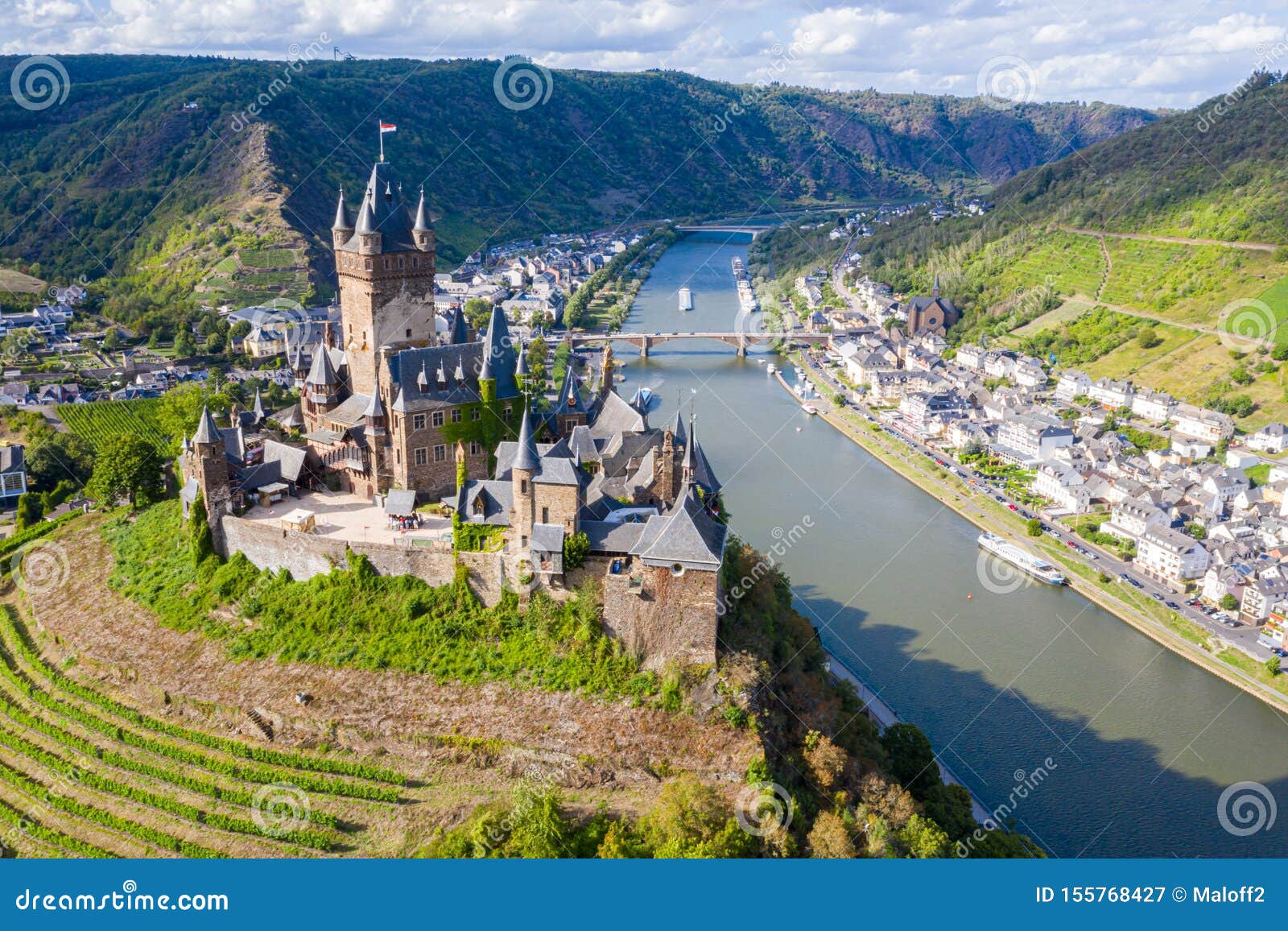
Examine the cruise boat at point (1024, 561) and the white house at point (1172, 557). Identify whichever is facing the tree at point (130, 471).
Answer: the white house

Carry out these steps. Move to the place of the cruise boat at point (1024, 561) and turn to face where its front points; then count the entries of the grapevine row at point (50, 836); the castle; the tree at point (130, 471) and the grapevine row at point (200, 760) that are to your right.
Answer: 4

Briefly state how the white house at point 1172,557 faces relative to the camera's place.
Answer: facing the viewer and to the left of the viewer

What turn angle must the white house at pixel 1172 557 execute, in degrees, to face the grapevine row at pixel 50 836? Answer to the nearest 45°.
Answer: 0° — it already faces it

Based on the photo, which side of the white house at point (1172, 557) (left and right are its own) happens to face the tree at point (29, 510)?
front

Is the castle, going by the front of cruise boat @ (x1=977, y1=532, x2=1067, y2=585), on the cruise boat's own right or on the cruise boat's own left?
on the cruise boat's own right

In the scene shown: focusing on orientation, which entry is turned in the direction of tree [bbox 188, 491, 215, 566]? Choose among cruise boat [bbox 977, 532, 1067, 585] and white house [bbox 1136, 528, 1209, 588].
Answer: the white house

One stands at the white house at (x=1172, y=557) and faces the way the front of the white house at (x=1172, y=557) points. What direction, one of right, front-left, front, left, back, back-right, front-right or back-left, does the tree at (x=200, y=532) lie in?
front

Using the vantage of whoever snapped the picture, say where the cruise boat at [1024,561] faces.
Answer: facing the viewer and to the right of the viewer

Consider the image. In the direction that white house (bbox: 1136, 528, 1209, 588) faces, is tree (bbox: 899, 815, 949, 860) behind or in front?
in front

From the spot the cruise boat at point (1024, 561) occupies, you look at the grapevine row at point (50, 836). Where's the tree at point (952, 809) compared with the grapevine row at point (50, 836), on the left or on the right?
left

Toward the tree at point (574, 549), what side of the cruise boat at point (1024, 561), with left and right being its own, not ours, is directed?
right

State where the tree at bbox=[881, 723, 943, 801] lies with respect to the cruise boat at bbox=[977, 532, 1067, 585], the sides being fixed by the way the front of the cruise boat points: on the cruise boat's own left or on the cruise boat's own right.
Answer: on the cruise boat's own right

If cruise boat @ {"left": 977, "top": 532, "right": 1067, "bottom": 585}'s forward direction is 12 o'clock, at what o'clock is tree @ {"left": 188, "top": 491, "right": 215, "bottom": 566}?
The tree is roughly at 3 o'clock from the cruise boat.

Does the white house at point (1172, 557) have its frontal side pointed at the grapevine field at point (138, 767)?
yes

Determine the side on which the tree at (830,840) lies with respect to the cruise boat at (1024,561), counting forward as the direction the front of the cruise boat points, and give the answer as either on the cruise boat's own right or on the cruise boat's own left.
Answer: on the cruise boat's own right

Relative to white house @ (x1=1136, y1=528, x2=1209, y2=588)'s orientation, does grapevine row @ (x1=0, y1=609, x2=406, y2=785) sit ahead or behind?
ahead

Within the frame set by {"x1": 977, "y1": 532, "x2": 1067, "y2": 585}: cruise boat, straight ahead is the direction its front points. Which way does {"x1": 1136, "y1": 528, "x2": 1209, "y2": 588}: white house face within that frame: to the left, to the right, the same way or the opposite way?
to the right

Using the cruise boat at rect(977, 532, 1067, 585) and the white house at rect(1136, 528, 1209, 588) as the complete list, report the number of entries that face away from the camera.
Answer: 0
